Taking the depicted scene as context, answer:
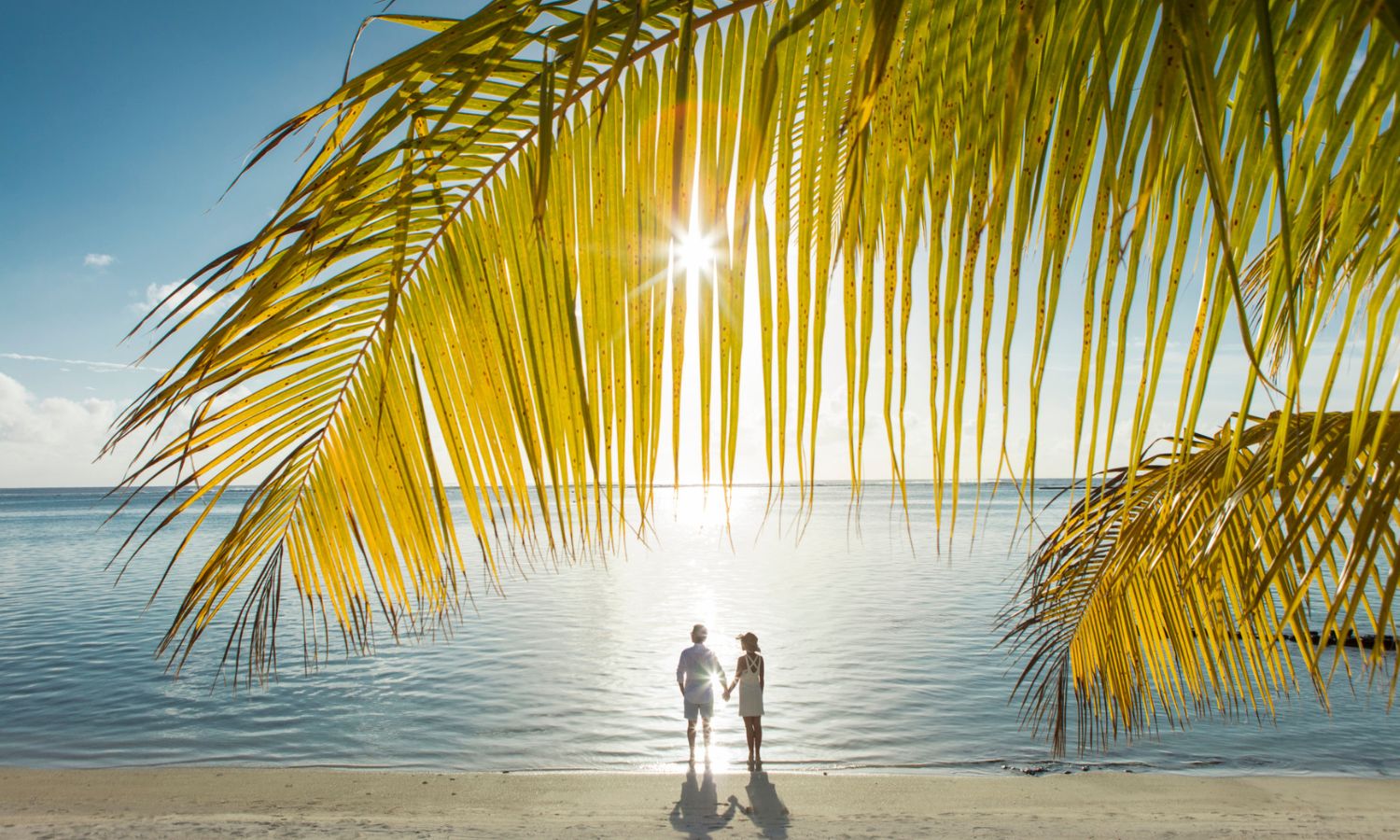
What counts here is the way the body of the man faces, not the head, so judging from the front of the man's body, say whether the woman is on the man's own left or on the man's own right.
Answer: on the man's own right

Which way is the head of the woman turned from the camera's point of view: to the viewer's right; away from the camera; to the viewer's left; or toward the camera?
away from the camera

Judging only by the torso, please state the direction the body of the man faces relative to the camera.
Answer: away from the camera
